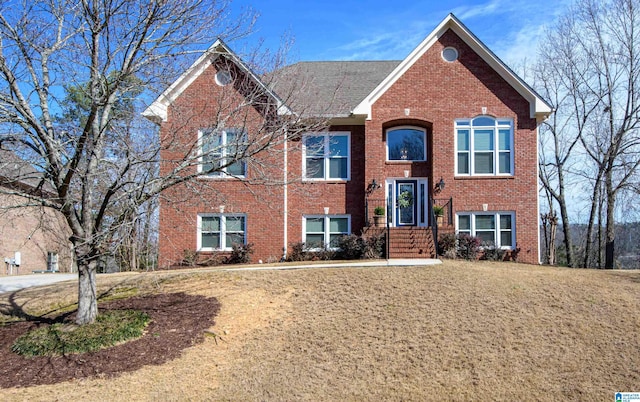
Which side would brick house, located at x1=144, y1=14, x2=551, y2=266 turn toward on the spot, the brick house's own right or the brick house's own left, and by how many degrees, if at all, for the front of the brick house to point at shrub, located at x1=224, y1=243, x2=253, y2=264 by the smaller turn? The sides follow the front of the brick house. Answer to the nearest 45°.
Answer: approximately 90° to the brick house's own right

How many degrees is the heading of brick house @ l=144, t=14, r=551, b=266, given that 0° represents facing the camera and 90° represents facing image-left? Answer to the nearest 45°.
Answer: approximately 0°
